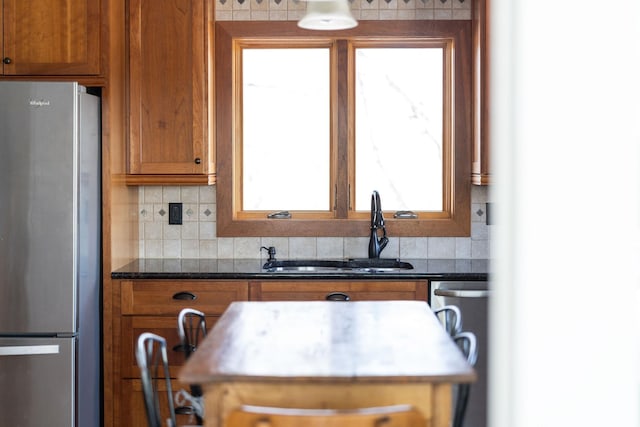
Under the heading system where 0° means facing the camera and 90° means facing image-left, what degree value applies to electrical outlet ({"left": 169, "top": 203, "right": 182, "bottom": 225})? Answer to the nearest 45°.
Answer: approximately 0°

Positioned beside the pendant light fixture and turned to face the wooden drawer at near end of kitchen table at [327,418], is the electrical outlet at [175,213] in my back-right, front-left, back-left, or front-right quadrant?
back-right

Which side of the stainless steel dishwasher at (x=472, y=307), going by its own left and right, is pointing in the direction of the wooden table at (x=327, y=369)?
front

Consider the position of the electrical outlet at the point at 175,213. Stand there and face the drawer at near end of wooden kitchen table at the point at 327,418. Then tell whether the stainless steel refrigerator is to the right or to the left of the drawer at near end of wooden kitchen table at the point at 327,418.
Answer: right

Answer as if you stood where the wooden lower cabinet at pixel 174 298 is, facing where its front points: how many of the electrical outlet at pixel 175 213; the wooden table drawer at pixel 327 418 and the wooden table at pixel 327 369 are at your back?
1

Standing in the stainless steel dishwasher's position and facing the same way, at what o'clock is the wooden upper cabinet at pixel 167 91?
The wooden upper cabinet is roughly at 3 o'clock from the stainless steel dishwasher.
